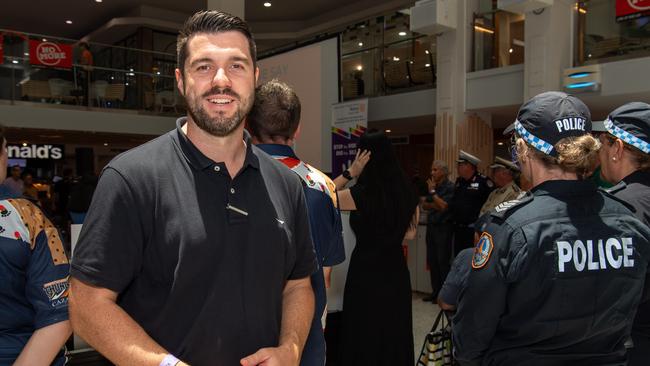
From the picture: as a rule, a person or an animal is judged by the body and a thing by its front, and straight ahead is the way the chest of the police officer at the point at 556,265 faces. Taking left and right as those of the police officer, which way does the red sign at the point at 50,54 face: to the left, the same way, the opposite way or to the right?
the opposite way

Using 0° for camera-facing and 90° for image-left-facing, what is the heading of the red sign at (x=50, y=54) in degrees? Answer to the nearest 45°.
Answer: approximately 0°

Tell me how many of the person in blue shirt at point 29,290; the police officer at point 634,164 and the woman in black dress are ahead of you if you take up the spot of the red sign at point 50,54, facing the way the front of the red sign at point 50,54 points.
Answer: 3

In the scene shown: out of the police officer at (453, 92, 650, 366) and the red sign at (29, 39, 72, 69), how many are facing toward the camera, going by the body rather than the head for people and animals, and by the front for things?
1
